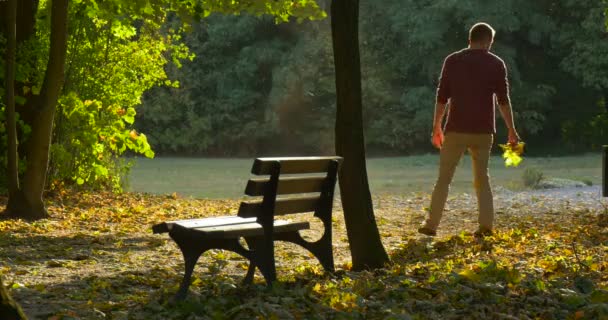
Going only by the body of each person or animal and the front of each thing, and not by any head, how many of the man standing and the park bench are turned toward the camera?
0

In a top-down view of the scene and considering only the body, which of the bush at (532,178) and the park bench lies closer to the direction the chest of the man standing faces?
the bush

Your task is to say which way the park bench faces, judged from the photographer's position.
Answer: facing away from the viewer and to the left of the viewer

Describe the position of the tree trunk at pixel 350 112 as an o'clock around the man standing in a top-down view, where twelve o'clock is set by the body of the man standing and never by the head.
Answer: The tree trunk is roughly at 7 o'clock from the man standing.

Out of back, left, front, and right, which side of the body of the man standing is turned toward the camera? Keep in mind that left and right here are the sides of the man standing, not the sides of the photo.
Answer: back

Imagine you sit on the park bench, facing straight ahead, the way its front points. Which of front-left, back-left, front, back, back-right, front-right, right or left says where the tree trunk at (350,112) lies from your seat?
right

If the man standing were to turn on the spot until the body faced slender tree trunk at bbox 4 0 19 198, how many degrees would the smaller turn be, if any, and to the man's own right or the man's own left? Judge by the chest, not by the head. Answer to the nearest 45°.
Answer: approximately 90° to the man's own left

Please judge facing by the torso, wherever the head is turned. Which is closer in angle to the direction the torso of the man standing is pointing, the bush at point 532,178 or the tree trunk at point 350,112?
the bush

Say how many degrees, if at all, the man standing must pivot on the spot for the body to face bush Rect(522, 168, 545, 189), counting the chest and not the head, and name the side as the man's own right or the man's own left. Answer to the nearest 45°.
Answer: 0° — they already face it

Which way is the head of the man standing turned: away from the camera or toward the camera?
away from the camera
